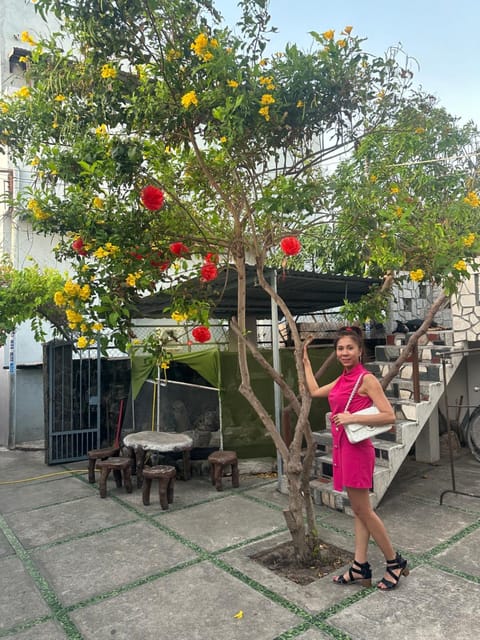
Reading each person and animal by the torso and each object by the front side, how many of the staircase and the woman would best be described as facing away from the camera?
0

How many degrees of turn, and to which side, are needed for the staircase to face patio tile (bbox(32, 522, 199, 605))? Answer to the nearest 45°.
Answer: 0° — it already faces it

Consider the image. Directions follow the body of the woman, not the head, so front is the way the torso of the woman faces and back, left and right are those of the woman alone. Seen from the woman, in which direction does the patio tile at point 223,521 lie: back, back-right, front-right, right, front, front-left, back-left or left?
right

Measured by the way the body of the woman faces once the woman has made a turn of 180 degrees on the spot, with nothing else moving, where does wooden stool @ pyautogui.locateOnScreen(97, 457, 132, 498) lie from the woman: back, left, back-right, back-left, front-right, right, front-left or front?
left

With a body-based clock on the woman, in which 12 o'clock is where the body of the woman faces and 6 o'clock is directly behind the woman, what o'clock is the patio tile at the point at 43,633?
The patio tile is roughly at 1 o'clock from the woman.

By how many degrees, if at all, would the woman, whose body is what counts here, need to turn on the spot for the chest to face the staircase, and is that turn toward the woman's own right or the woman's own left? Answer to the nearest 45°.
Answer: approximately 135° to the woman's own right

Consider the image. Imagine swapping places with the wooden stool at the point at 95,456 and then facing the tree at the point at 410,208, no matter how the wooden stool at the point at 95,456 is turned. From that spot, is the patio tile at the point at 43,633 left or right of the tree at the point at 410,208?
right

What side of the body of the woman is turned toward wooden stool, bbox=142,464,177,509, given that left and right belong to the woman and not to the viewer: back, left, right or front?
right

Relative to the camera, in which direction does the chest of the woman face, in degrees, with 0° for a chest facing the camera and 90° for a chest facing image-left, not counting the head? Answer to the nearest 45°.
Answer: approximately 45°

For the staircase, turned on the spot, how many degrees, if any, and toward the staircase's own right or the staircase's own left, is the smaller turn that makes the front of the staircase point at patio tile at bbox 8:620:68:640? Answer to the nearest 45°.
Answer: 0° — it already faces it

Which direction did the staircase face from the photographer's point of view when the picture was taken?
facing the viewer and to the left of the viewer

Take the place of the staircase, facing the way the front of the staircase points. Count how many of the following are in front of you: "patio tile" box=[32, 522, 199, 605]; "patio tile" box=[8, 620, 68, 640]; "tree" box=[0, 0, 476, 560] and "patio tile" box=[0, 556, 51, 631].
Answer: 4

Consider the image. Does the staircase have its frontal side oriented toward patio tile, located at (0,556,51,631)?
yes

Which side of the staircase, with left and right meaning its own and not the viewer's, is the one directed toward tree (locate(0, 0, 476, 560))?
front
